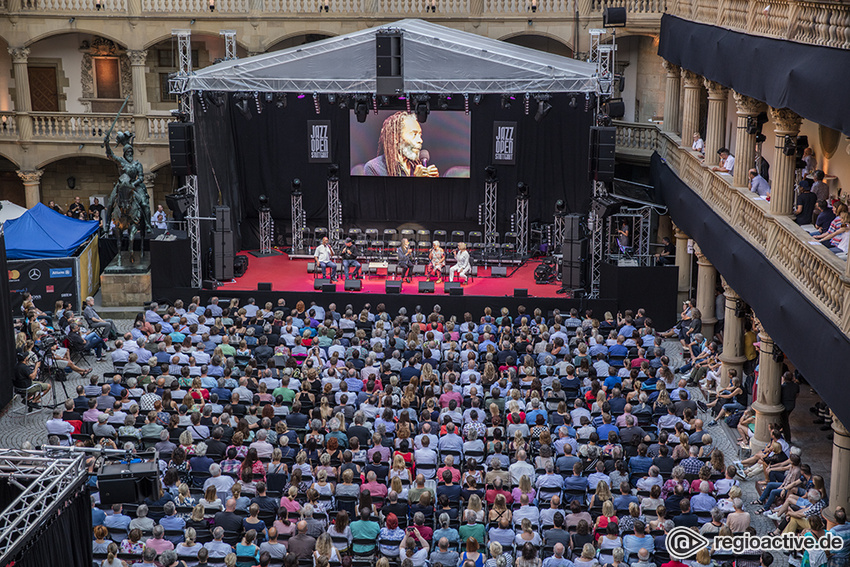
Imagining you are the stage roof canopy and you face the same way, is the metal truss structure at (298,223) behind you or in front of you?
behind

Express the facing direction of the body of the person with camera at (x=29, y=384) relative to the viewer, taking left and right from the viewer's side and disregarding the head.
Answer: facing away from the viewer and to the right of the viewer

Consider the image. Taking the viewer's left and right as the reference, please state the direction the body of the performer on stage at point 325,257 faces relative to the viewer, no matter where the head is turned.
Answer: facing the viewer and to the right of the viewer

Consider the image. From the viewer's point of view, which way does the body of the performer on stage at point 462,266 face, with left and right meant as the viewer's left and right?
facing the viewer and to the left of the viewer

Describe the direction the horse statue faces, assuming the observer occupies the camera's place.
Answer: facing the viewer

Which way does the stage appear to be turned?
toward the camera

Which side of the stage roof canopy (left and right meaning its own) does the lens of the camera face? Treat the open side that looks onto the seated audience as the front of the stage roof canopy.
front

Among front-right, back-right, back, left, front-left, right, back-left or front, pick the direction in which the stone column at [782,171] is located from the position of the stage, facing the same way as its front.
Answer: front-left

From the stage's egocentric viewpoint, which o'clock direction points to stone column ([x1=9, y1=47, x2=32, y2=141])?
The stone column is roughly at 4 o'clock from the stage.

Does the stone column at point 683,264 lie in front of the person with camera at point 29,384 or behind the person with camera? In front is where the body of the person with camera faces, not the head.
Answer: in front

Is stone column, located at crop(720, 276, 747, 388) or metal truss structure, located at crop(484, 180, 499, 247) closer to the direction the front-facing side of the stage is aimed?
the stone column

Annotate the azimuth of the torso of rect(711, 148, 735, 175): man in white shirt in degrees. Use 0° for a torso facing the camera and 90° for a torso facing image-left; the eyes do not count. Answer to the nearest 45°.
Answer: approximately 90°

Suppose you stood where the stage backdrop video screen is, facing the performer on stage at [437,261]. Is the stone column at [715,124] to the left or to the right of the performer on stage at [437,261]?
left

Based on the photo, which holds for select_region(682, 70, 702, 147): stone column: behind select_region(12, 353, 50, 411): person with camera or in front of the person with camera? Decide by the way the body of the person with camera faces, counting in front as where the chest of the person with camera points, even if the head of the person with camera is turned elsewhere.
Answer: in front

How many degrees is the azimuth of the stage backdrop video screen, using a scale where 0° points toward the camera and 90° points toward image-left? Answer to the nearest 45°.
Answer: approximately 0°

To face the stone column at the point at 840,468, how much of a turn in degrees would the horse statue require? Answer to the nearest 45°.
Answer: approximately 45° to its left
